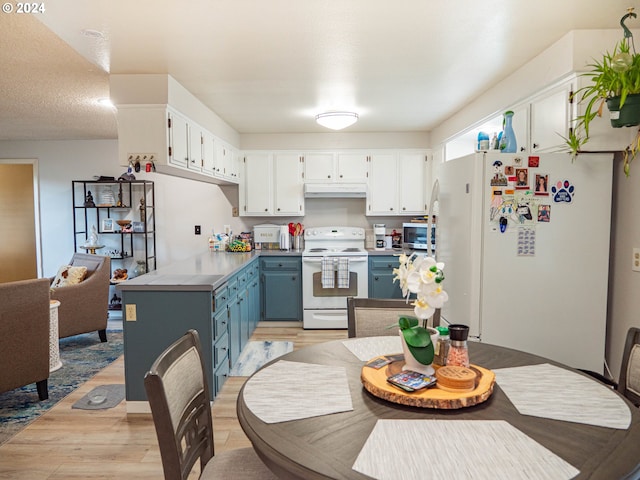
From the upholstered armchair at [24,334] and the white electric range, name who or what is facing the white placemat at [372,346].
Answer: the white electric range

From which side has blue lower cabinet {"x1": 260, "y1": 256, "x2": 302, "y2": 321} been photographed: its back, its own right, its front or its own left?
front

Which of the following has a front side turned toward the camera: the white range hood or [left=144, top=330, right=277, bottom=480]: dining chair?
the white range hood

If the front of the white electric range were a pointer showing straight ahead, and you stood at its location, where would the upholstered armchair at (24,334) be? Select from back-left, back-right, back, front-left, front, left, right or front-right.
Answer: front-right

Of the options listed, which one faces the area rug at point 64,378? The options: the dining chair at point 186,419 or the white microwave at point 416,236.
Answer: the white microwave

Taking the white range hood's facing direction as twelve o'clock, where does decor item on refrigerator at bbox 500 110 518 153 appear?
The decor item on refrigerator is roughly at 11 o'clock from the white range hood.

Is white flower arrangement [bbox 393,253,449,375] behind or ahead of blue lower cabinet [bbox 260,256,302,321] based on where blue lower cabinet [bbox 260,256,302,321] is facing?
ahead

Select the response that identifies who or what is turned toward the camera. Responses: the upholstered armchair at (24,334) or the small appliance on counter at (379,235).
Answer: the small appliance on counter

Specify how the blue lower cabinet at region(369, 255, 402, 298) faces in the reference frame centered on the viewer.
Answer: facing the viewer

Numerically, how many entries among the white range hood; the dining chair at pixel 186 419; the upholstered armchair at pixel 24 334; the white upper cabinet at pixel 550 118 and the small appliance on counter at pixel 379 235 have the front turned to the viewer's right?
1

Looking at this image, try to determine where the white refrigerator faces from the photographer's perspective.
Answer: facing the viewer and to the left of the viewer

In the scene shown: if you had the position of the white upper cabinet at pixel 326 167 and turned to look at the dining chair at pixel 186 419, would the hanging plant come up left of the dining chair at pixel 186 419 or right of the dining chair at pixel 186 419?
left

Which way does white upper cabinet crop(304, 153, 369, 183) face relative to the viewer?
toward the camera
